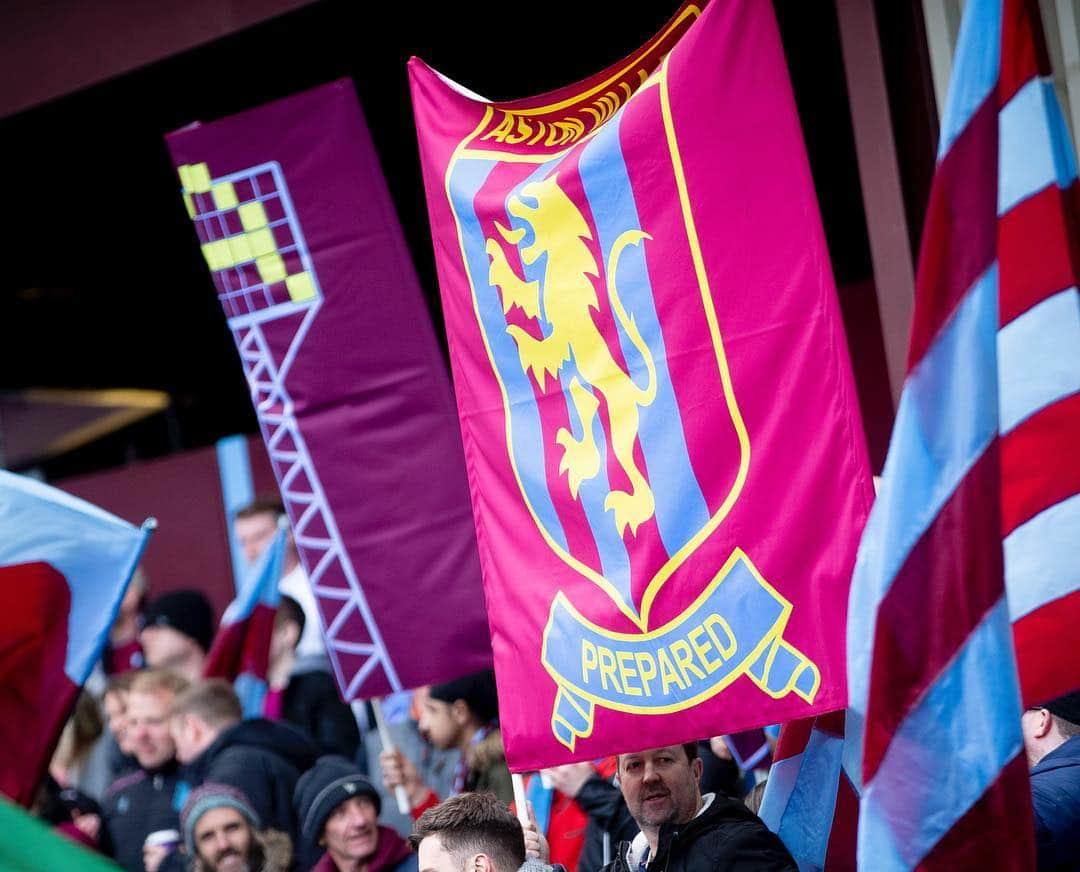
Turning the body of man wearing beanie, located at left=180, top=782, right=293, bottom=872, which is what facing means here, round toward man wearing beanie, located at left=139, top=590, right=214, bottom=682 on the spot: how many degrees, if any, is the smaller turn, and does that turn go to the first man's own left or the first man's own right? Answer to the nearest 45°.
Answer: approximately 180°

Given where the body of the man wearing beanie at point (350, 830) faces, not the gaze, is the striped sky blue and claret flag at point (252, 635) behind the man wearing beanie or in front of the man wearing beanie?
behind

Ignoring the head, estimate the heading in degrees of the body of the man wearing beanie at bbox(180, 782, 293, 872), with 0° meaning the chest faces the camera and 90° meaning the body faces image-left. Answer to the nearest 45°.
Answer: approximately 0°

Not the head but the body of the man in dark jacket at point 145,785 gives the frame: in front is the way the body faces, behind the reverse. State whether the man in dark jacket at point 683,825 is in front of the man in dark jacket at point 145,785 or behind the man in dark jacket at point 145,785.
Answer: in front

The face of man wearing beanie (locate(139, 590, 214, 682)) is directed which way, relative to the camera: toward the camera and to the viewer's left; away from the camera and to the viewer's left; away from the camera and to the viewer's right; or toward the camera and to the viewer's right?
toward the camera and to the viewer's left

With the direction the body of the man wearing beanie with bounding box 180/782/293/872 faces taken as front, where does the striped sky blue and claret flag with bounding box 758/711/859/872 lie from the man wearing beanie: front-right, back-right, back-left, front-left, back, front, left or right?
front-left

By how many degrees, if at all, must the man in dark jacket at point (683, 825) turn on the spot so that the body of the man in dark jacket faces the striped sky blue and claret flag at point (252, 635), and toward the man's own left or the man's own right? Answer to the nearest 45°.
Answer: approximately 90° to the man's own right
